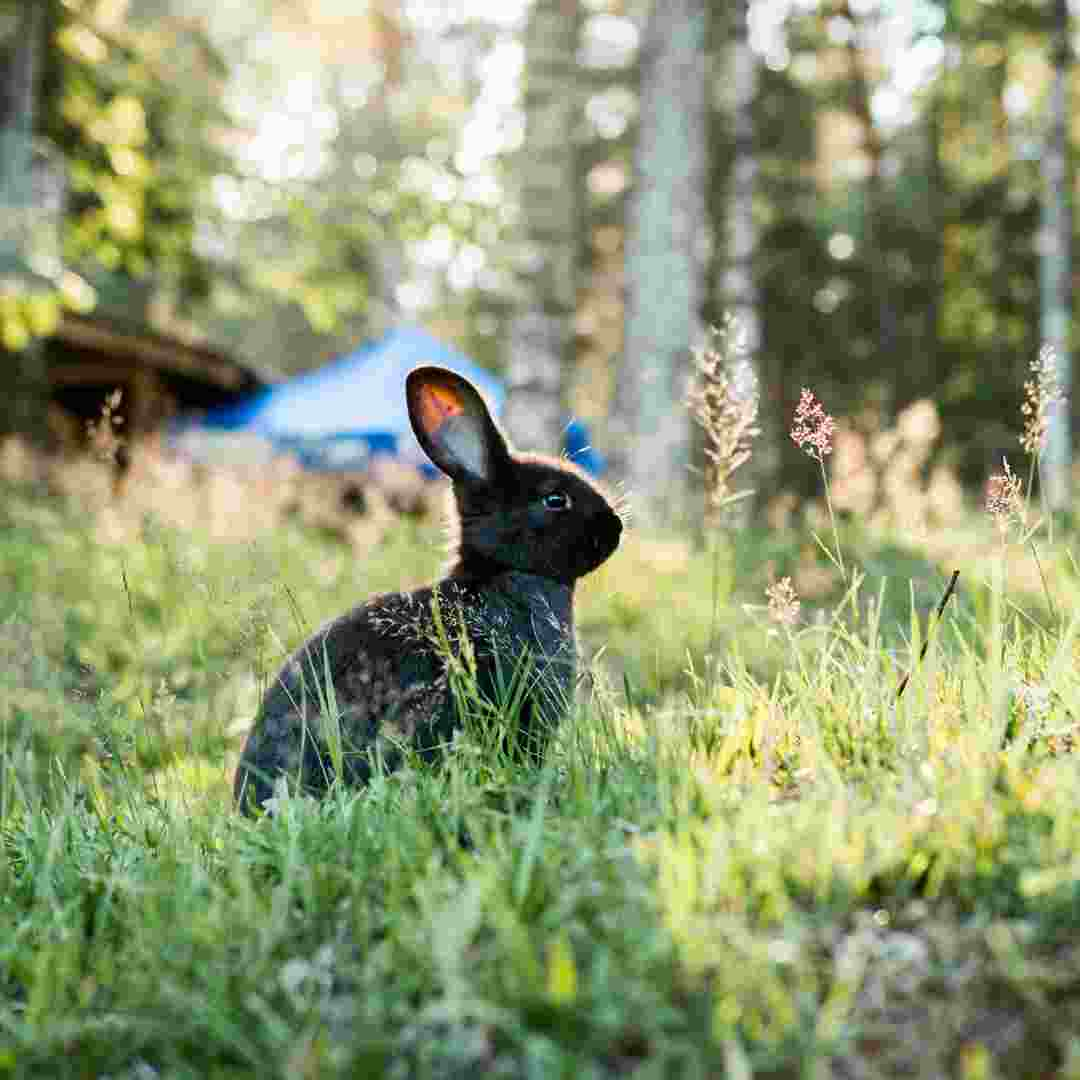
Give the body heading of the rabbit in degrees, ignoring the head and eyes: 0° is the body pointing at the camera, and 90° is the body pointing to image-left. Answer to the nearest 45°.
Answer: approximately 270°

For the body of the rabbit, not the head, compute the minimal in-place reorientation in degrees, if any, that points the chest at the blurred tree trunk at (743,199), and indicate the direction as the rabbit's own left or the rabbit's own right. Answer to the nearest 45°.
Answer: approximately 90° to the rabbit's own left

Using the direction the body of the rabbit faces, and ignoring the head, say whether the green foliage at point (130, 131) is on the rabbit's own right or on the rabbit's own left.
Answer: on the rabbit's own left

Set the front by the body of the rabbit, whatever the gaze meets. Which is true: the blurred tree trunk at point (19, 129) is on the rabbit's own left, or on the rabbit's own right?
on the rabbit's own left

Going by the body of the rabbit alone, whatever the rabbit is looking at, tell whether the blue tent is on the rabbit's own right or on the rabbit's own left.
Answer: on the rabbit's own left
